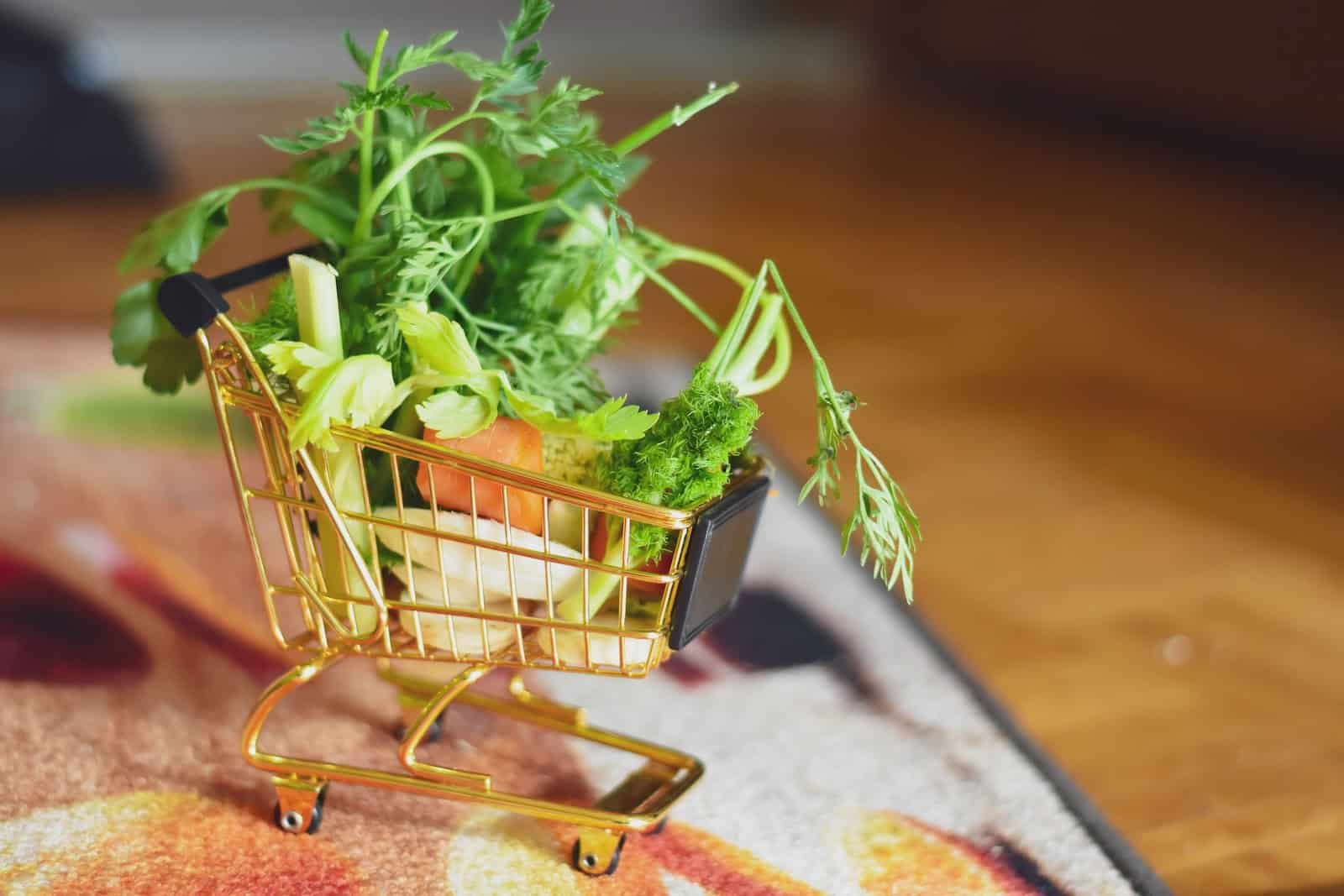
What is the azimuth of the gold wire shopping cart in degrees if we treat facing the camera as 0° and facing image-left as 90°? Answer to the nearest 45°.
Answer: approximately 315°

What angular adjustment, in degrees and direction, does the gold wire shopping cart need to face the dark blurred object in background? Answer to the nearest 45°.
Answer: approximately 180°
